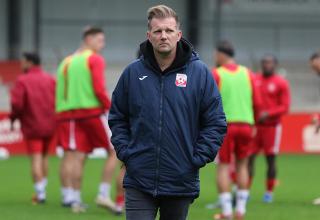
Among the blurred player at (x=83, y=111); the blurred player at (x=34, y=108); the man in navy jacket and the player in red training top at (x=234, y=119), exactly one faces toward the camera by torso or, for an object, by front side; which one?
the man in navy jacket

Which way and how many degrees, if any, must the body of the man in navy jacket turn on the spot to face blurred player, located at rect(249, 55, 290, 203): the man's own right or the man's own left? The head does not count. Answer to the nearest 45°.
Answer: approximately 180°

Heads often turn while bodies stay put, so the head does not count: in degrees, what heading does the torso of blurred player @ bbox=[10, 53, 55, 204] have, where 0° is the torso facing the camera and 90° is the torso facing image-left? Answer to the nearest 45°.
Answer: approximately 135°

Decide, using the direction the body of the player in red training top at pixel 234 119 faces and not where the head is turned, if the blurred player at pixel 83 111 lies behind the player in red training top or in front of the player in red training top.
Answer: in front

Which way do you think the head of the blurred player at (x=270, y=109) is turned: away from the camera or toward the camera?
toward the camera

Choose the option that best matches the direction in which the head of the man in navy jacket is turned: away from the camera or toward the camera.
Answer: toward the camera

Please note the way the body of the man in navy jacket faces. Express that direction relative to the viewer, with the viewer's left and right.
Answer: facing the viewer

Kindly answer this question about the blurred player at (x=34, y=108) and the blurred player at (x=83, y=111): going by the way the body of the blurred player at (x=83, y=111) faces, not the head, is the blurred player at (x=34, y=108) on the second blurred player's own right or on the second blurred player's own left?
on the second blurred player's own left

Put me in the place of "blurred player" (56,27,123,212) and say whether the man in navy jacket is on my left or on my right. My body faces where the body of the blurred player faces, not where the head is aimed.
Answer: on my right

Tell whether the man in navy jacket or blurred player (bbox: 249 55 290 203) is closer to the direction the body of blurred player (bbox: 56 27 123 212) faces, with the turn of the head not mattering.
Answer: the blurred player
